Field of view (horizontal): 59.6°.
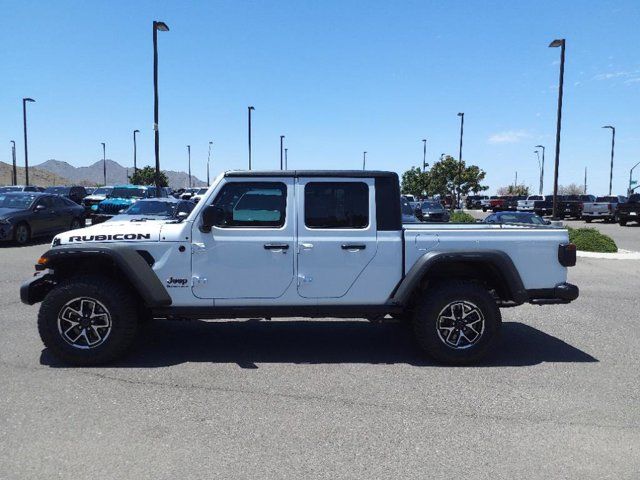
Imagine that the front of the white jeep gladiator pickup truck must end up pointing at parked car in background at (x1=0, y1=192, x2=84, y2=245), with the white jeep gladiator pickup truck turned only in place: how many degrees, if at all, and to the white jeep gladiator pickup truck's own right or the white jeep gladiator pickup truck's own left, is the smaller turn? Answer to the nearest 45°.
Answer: approximately 45° to the white jeep gladiator pickup truck's own right

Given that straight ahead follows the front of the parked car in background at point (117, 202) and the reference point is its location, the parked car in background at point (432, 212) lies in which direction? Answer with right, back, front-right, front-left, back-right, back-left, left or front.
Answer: back-left

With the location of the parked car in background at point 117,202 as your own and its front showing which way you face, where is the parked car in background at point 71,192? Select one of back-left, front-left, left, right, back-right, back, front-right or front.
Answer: back-right

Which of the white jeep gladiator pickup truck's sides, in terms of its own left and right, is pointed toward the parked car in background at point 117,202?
right

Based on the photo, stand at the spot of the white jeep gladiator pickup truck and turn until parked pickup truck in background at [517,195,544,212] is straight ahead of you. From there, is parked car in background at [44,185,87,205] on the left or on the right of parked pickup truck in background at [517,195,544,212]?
left

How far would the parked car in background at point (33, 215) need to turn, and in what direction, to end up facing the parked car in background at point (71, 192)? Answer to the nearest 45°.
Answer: approximately 135° to its right

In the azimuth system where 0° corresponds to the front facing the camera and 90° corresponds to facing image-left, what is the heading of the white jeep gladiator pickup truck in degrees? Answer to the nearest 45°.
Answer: approximately 90°
